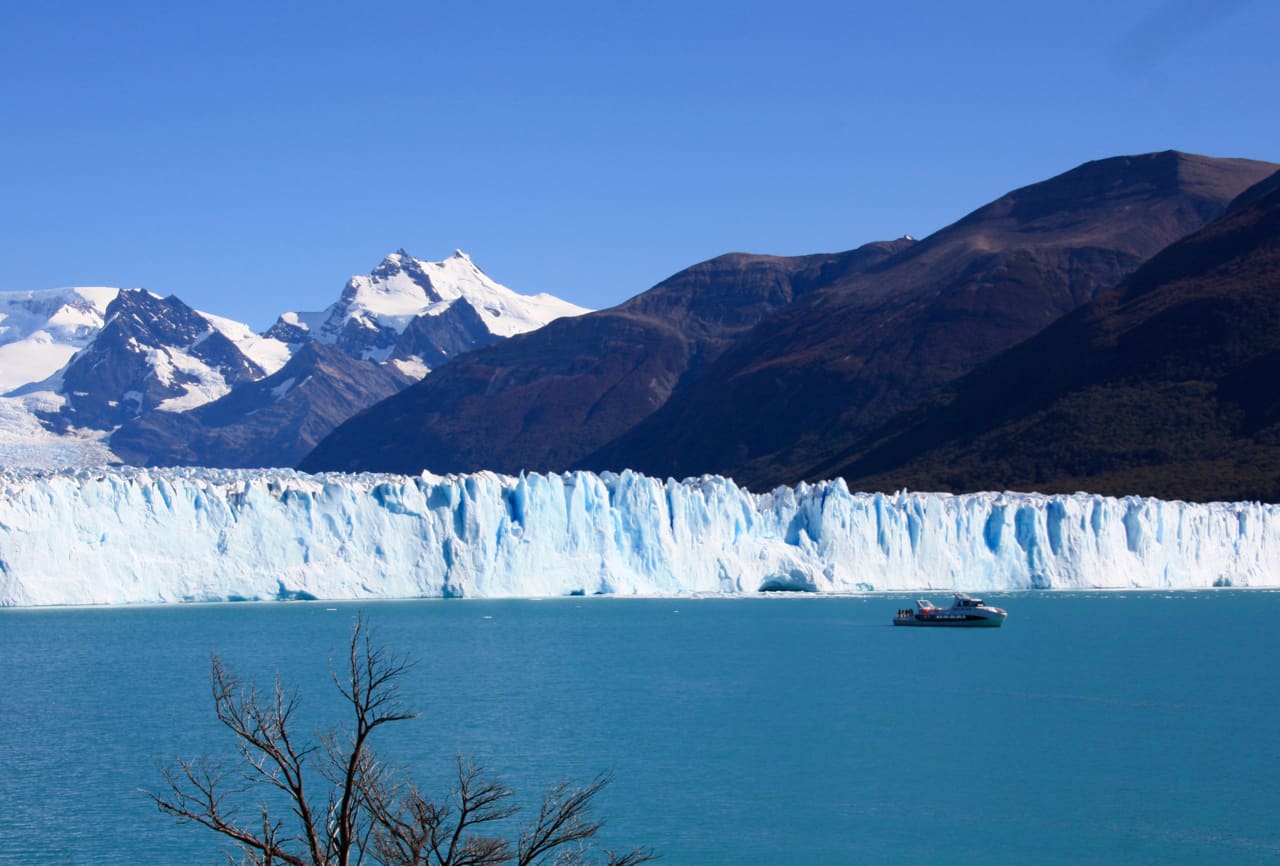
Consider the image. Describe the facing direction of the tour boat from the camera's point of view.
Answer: facing to the right of the viewer

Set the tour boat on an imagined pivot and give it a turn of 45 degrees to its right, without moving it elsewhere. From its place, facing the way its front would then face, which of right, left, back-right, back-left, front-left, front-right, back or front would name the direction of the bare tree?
front-right
